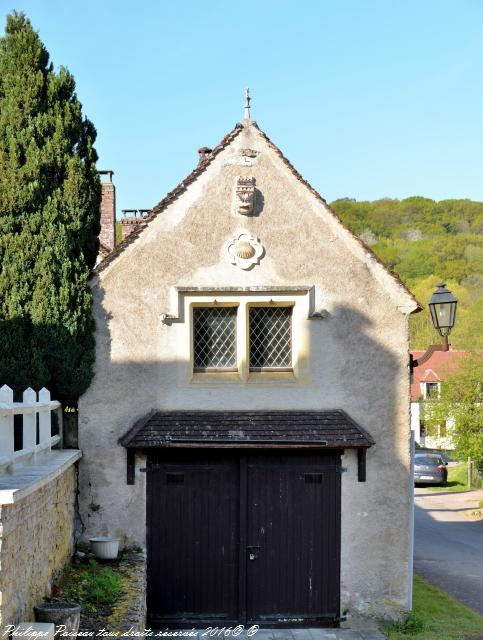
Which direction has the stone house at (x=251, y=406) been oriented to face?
toward the camera

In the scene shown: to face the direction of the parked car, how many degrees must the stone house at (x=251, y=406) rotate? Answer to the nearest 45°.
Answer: approximately 180°

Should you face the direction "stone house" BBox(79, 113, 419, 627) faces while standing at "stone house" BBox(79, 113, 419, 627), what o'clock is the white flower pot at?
The white flower pot is roughly at 2 o'clock from the stone house.

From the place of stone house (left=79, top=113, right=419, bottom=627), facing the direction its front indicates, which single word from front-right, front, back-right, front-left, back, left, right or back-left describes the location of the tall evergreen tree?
right

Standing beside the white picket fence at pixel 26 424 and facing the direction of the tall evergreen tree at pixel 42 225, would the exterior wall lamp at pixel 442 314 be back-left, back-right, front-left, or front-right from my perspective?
front-right

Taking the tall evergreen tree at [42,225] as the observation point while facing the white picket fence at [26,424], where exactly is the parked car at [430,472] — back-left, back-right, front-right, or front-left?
back-left

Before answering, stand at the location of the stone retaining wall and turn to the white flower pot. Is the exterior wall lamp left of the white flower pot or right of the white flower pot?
right

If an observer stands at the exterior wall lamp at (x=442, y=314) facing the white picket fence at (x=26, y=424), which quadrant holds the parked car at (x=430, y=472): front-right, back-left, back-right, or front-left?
back-right
